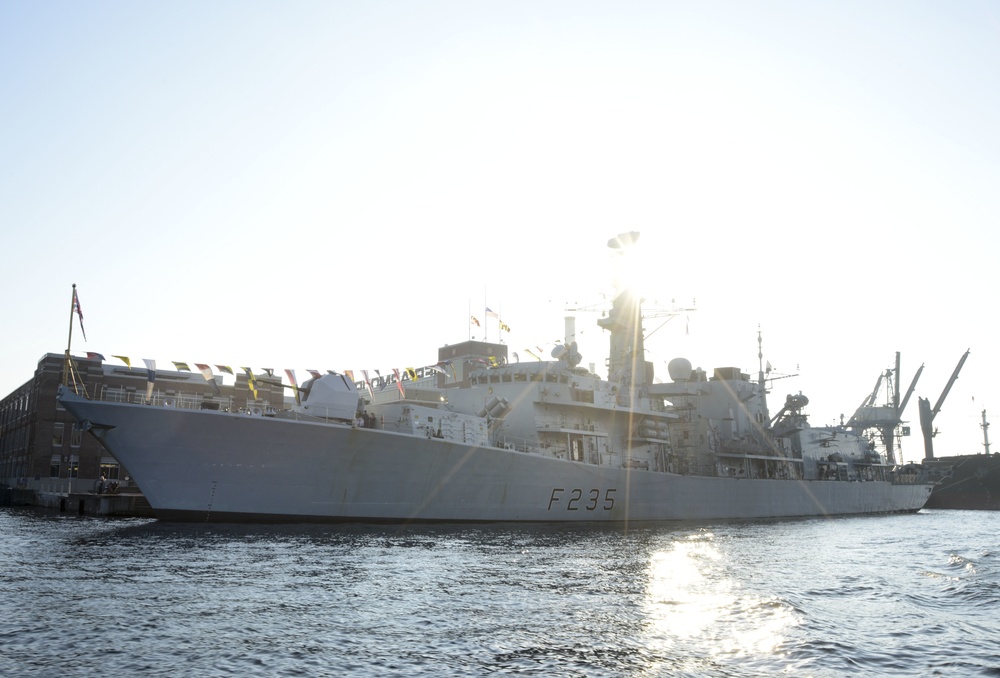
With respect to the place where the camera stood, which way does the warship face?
facing the viewer and to the left of the viewer
